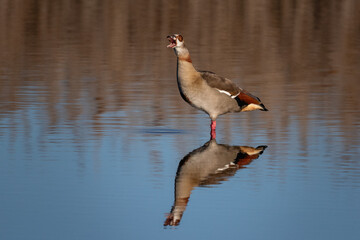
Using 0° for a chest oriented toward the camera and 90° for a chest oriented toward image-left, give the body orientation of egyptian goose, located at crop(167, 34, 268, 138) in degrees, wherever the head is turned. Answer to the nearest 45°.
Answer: approximately 90°
